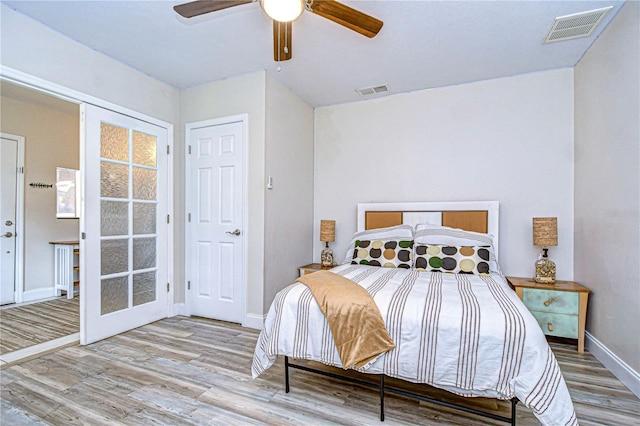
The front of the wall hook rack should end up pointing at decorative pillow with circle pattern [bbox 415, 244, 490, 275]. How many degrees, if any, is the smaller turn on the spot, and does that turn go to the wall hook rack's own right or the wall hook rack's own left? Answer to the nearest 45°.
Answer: approximately 45° to the wall hook rack's own left

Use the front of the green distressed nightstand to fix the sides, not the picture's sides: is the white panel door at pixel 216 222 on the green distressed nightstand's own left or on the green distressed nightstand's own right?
on the green distressed nightstand's own right

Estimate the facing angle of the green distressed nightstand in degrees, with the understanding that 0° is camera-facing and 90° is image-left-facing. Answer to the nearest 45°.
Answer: approximately 0°

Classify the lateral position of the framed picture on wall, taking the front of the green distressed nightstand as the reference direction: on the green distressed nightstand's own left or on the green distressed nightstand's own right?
on the green distressed nightstand's own right

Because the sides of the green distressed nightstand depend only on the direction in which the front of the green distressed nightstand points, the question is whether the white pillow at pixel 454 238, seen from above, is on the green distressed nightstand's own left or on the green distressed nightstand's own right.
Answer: on the green distressed nightstand's own right

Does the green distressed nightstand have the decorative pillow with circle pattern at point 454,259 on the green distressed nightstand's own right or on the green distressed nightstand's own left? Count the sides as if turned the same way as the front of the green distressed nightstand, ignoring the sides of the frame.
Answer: on the green distressed nightstand's own right

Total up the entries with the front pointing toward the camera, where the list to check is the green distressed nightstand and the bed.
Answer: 2

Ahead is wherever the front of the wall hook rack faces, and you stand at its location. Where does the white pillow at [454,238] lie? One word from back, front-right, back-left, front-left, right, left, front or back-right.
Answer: front-left

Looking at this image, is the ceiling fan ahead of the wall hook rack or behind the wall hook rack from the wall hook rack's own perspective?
ahead

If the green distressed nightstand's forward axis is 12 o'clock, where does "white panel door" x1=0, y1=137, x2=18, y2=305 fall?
The white panel door is roughly at 2 o'clock from the green distressed nightstand.

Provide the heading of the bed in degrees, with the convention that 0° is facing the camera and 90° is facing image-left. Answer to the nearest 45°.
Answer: approximately 0°
